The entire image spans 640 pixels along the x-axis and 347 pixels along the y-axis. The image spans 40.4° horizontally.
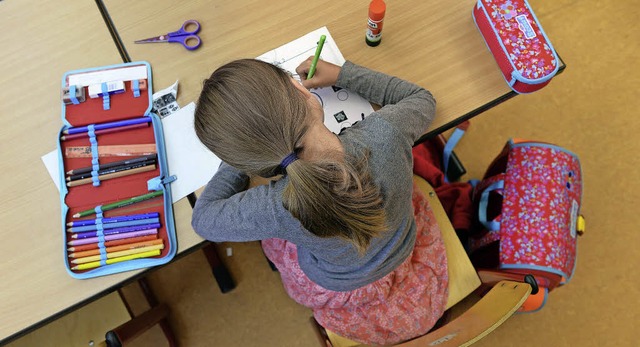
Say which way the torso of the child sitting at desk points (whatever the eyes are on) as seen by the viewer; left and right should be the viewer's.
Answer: facing away from the viewer and to the left of the viewer
